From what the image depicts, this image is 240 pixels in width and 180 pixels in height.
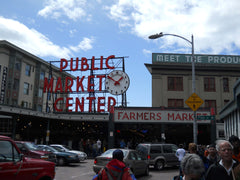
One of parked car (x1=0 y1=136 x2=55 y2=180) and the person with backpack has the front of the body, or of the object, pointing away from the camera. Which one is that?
the person with backpack

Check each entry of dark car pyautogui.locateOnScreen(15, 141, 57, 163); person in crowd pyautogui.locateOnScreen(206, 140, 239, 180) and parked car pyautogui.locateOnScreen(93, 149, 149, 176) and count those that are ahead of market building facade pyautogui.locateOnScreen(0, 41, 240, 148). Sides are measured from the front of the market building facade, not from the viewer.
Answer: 3

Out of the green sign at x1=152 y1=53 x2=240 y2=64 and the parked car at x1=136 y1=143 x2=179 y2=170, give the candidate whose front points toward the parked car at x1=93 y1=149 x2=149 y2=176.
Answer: the green sign

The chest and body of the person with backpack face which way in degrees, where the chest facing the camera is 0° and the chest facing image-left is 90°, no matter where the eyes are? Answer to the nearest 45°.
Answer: approximately 180°

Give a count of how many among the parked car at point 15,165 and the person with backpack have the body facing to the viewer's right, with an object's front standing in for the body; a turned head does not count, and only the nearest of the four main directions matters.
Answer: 1

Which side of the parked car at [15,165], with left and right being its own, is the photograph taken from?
right

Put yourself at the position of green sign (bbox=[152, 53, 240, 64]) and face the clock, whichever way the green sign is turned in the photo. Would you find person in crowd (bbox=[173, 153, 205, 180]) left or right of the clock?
left

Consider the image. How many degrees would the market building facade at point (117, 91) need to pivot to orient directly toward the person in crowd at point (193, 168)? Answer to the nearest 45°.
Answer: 0° — it already faces them

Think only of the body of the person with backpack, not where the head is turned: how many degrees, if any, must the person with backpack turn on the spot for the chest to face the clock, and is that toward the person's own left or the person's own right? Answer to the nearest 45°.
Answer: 0° — they already face it
